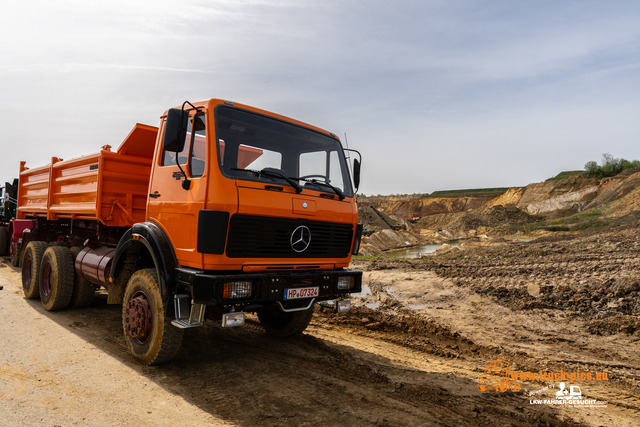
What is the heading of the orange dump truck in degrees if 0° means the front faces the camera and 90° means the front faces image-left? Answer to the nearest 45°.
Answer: approximately 315°
